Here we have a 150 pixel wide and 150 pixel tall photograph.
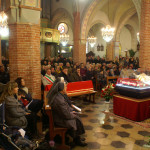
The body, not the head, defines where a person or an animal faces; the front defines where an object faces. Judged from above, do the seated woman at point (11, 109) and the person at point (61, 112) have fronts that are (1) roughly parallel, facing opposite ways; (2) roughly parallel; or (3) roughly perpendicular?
roughly parallel

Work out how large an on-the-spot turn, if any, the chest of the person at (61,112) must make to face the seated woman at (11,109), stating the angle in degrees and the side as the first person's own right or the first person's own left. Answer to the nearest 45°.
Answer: approximately 180°

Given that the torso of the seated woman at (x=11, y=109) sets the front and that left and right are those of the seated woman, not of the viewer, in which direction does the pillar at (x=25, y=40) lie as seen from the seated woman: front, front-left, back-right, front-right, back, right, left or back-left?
left

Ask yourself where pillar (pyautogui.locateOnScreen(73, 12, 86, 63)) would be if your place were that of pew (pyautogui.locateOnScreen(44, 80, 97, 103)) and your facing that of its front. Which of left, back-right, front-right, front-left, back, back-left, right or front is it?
back-left

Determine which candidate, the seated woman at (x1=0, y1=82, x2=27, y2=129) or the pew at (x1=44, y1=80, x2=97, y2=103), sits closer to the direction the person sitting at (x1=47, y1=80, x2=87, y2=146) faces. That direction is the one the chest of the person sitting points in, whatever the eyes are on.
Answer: the pew

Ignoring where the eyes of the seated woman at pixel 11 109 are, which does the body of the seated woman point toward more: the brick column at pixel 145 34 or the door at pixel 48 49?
the brick column

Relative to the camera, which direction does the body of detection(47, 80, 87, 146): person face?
to the viewer's right

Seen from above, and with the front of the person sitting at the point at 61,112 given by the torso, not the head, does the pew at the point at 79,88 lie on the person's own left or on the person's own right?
on the person's own left

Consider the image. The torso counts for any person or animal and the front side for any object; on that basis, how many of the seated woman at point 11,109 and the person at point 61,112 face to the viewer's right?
2

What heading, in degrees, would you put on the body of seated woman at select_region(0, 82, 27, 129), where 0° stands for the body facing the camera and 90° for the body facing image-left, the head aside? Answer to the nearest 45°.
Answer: approximately 270°
